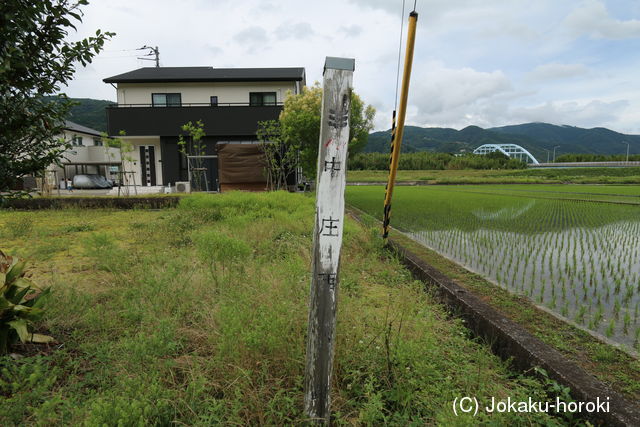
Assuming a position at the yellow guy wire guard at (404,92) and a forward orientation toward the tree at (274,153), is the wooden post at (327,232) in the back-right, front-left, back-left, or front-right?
back-left

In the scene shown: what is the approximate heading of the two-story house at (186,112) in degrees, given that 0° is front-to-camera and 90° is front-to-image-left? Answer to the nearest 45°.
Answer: approximately 0°

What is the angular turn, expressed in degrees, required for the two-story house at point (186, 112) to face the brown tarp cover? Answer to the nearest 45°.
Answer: approximately 45° to its left

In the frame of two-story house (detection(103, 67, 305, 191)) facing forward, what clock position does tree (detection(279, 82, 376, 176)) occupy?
The tree is roughly at 11 o'clock from the two-story house.

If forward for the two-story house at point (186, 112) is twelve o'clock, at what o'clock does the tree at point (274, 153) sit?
The tree is roughly at 11 o'clock from the two-story house.

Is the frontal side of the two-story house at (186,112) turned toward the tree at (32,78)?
yes

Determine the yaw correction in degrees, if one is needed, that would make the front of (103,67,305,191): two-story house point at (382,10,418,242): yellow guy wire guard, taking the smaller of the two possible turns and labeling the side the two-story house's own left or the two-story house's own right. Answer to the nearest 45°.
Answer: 0° — it already faces it
